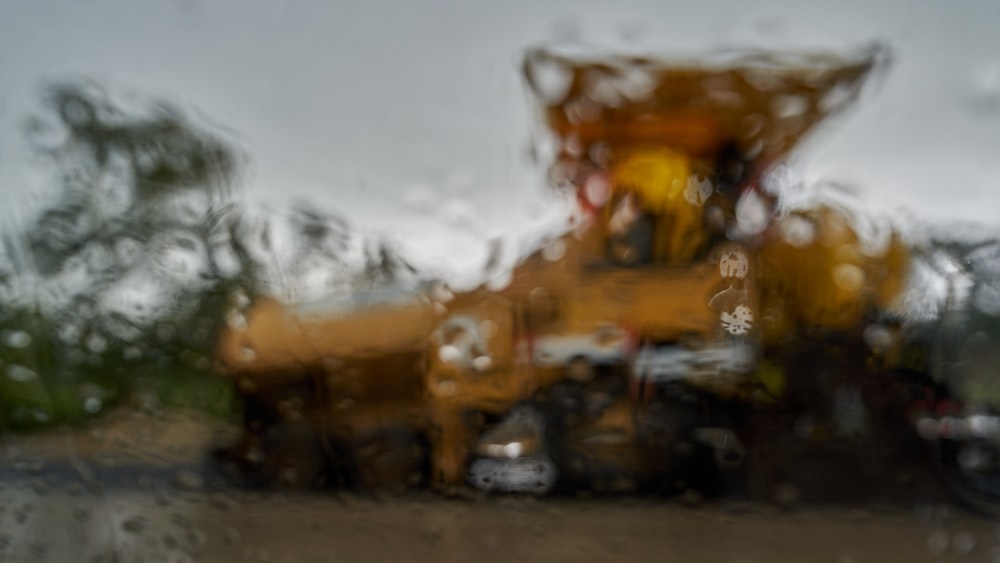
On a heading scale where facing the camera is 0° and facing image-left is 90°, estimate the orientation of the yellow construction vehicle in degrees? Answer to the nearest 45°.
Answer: approximately 90°
